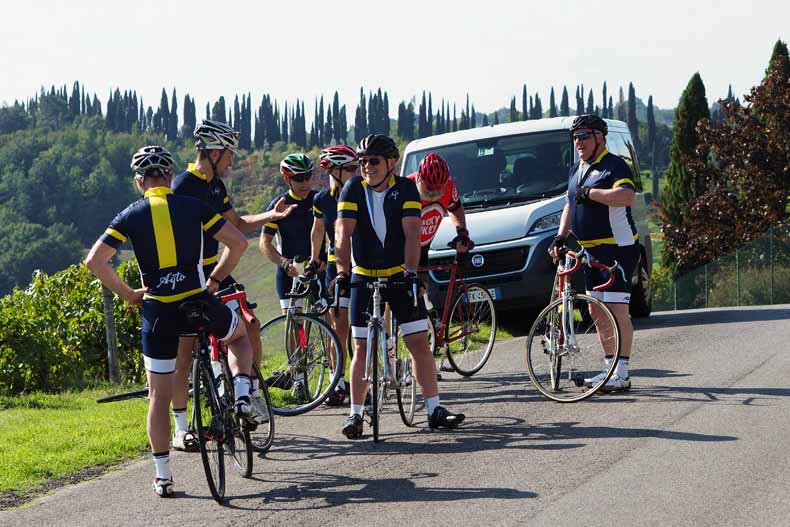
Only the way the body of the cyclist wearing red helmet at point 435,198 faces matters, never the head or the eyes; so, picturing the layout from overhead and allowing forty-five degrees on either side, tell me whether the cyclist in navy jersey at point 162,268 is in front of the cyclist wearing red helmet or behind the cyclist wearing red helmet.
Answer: in front

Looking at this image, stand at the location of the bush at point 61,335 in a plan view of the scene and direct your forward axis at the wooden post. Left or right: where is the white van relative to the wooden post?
left

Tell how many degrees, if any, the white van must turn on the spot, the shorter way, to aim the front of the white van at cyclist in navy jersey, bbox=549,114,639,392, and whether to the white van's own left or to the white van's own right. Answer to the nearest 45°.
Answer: approximately 45° to the white van's own left

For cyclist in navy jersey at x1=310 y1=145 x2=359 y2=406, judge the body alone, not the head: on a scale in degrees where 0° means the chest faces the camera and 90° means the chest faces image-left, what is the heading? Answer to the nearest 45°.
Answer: approximately 315°

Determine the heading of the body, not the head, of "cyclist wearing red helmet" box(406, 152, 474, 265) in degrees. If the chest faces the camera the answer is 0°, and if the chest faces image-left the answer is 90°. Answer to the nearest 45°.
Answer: approximately 0°

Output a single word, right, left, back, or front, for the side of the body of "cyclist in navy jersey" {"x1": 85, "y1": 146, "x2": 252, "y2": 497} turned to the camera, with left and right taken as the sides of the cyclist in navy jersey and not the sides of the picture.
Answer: back

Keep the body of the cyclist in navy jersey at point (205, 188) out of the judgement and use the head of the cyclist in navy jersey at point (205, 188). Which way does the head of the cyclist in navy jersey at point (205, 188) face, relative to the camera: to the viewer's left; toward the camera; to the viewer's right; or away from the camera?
to the viewer's right

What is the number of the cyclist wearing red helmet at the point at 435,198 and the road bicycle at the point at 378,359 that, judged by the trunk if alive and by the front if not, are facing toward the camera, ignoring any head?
2

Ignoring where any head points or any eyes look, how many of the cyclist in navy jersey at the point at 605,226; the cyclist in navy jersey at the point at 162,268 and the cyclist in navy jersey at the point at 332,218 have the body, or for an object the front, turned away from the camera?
1

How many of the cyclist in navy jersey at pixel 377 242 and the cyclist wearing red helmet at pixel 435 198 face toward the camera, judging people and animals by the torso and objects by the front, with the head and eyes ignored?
2

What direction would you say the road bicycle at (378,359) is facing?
toward the camera

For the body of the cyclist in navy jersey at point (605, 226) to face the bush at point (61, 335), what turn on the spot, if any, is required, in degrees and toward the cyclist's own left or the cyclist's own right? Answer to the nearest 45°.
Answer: approximately 90° to the cyclist's own right

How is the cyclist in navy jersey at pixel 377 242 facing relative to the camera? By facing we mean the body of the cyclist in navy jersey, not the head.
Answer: toward the camera

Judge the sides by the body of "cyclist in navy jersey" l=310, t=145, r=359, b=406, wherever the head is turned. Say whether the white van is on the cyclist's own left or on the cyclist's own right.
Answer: on the cyclist's own left
